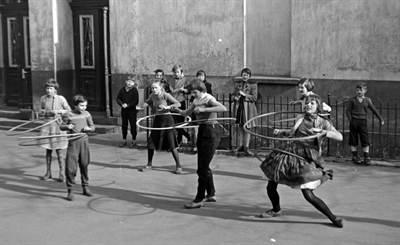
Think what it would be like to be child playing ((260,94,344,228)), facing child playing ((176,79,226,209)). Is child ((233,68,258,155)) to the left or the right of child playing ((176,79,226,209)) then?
right

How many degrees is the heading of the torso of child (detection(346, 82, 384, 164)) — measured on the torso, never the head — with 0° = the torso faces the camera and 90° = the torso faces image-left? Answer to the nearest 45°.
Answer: approximately 0°

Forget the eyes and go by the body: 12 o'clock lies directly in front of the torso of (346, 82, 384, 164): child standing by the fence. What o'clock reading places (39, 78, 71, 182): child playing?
(39, 78, 71, 182): child playing is roughly at 2 o'clock from (346, 82, 384, 164): child standing by the fence.

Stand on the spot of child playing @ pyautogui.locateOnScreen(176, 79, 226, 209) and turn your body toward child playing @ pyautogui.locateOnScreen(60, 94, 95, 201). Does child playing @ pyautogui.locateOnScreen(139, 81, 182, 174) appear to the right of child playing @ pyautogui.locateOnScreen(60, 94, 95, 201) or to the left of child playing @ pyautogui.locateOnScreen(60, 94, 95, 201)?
right

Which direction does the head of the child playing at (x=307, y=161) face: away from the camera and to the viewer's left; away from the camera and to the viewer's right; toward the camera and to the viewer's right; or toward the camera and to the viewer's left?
toward the camera and to the viewer's left
